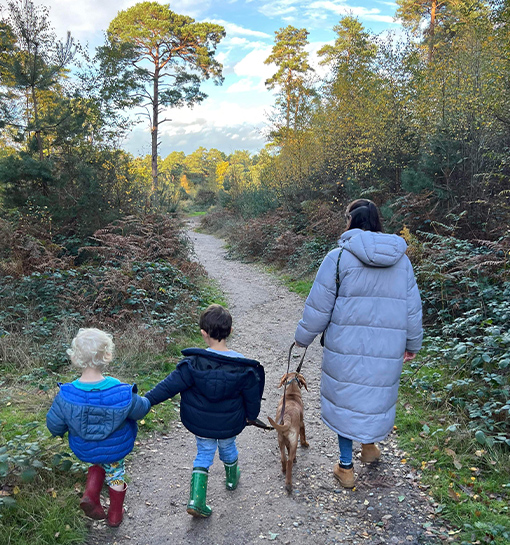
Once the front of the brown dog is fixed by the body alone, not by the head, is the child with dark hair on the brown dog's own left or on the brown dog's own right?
on the brown dog's own left

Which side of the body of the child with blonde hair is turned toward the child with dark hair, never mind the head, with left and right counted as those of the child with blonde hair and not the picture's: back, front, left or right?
right

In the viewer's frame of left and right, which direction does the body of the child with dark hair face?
facing away from the viewer

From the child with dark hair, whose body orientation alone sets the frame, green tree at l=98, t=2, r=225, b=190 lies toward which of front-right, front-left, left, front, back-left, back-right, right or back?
front

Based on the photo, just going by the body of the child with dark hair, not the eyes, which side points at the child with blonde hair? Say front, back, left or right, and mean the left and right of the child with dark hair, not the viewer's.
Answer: left

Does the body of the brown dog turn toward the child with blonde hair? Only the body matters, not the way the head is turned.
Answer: no

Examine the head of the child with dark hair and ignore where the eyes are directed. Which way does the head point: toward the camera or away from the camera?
away from the camera

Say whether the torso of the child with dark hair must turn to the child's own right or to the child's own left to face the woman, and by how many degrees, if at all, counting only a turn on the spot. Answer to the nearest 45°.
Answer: approximately 90° to the child's own right

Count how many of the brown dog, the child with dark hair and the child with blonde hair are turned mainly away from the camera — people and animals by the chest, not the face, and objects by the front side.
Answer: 3

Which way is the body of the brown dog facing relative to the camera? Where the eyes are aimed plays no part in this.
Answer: away from the camera

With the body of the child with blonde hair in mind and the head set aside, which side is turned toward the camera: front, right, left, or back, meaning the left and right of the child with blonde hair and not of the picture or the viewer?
back

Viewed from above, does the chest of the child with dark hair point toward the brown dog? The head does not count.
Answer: no

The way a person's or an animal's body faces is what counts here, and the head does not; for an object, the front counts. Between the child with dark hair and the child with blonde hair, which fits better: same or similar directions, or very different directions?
same or similar directions

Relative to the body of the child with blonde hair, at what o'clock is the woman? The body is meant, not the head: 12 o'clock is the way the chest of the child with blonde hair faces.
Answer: The woman is roughly at 3 o'clock from the child with blonde hair.
